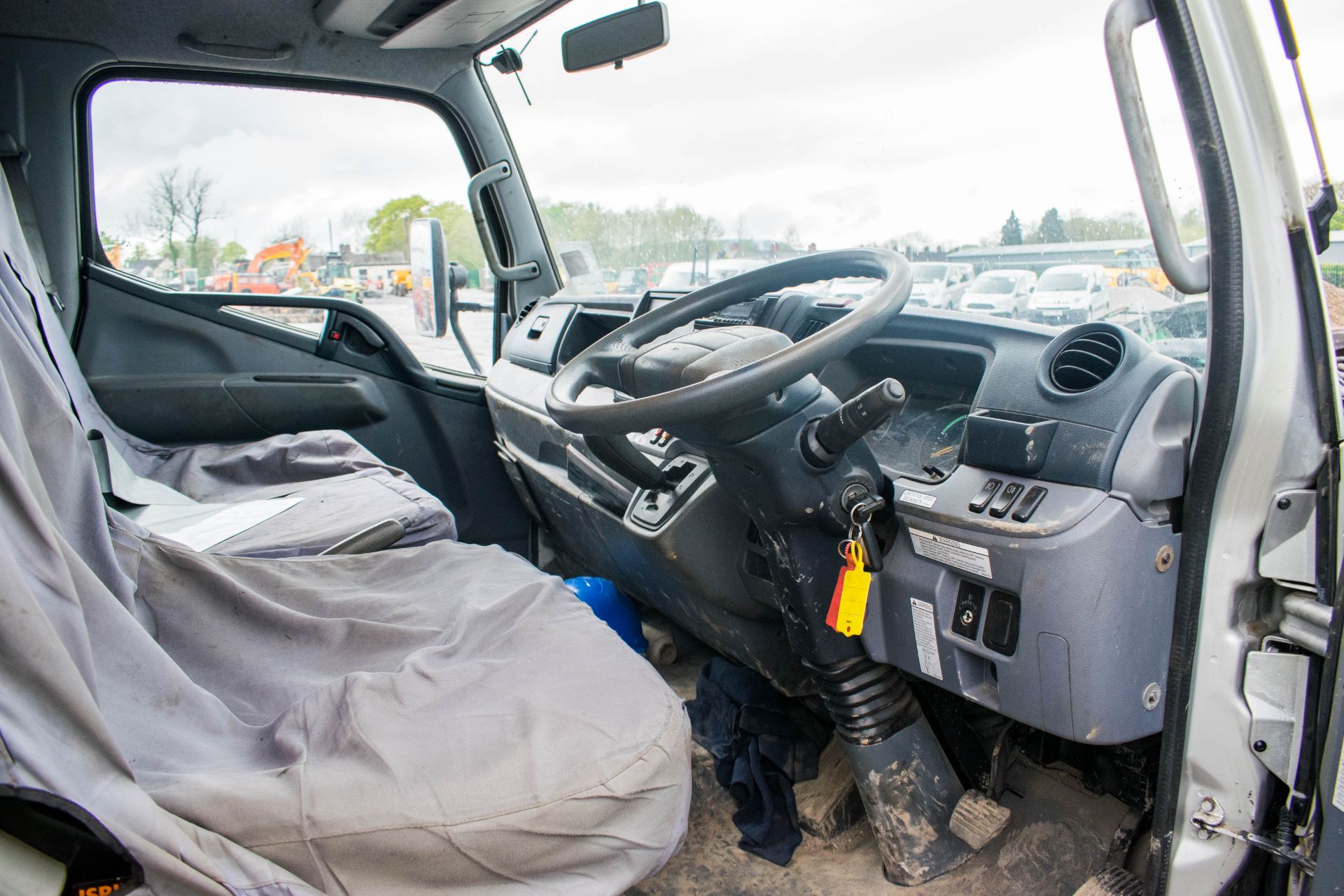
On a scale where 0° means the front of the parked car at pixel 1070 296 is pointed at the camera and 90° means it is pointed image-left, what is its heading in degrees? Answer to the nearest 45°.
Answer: approximately 45°

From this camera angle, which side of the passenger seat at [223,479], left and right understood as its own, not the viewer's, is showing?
right

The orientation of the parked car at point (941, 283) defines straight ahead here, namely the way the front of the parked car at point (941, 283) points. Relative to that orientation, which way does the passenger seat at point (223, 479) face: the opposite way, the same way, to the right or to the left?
the opposite way

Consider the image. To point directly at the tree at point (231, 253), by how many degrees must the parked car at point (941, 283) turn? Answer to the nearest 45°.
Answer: approximately 45° to its right

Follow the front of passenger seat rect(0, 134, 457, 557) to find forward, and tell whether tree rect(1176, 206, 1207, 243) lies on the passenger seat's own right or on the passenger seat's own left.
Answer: on the passenger seat's own right
